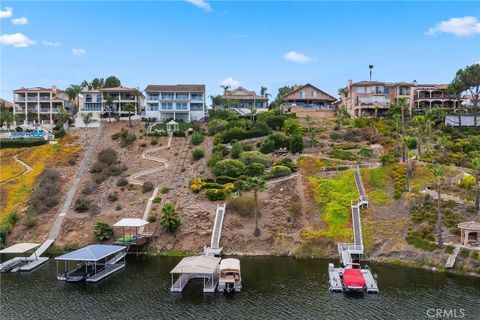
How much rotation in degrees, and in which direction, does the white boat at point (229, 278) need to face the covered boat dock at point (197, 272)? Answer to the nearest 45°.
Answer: approximately 90° to its left

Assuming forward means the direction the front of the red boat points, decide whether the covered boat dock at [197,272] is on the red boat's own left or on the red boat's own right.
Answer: on the red boat's own left

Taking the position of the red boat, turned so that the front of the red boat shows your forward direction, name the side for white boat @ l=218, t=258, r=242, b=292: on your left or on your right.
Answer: on your left

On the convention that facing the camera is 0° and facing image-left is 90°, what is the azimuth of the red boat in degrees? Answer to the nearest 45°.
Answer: approximately 180°

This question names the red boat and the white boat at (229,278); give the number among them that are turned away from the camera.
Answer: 2

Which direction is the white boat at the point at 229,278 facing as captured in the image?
away from the camera

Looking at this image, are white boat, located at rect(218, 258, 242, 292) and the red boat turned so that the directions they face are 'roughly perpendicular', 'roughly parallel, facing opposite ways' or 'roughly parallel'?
roughly parallel
